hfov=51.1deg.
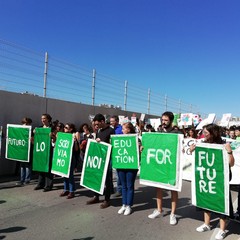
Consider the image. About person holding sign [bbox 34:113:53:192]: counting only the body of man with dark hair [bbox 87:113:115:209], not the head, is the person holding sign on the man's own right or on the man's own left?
on the man's own right

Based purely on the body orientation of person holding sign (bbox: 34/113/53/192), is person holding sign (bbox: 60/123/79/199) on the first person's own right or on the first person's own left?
on the first person's own left

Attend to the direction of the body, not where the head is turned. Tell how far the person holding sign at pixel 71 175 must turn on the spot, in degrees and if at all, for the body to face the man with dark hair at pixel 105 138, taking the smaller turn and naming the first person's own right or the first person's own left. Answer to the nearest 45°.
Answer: approximately 90° to the first person's own left

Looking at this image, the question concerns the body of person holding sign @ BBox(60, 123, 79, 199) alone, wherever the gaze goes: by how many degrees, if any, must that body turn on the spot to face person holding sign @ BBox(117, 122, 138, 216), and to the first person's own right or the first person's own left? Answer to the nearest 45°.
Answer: approximately 90° to the first person's own left

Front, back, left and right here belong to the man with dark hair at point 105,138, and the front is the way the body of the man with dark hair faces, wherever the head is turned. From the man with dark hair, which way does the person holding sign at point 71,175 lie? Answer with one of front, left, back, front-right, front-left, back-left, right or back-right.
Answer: right

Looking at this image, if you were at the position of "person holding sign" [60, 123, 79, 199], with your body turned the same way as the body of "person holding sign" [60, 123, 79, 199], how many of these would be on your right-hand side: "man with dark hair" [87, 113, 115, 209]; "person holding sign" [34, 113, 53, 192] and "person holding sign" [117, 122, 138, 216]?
1

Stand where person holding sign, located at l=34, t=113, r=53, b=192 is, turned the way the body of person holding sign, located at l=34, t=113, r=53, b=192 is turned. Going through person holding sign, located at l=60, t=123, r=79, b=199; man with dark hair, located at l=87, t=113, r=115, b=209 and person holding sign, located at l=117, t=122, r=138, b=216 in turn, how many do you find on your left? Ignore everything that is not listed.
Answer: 3

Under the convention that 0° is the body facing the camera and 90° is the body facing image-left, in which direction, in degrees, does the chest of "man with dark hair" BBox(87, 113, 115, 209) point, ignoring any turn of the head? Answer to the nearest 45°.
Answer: approximately 45°

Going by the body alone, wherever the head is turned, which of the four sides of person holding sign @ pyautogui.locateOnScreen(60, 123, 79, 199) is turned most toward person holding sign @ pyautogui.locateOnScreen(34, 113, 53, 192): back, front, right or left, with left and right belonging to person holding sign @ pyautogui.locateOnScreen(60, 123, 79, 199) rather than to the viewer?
right

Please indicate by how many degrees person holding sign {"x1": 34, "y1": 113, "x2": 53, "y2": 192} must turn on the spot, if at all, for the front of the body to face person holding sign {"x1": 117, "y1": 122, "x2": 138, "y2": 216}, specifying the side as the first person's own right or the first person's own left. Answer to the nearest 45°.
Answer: approximately 90° to the first person's own left
